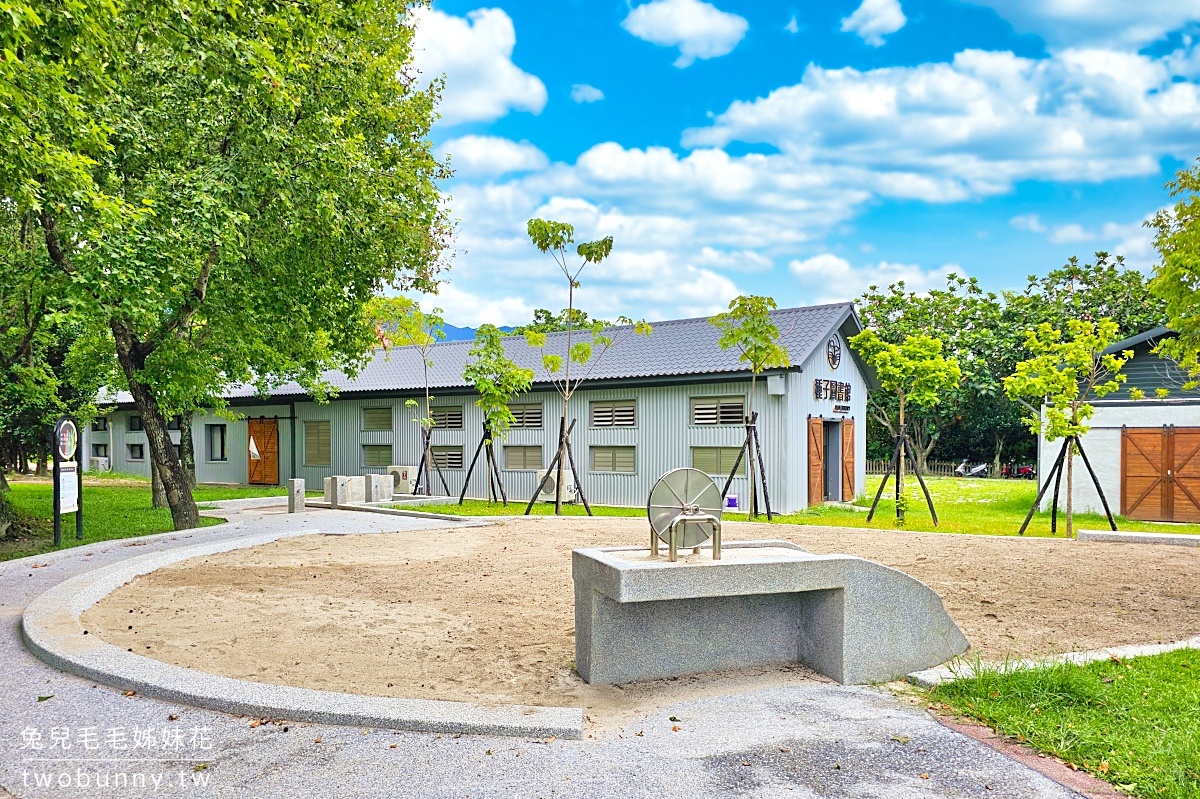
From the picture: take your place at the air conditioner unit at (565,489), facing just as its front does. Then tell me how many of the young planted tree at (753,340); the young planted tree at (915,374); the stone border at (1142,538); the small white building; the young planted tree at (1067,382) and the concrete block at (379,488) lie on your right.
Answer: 1

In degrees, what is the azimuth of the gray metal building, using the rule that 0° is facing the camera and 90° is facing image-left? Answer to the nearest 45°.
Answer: approximately 315°

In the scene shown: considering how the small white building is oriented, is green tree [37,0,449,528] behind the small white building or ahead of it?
ahead

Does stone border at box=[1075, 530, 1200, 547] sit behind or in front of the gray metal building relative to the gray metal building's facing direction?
in front

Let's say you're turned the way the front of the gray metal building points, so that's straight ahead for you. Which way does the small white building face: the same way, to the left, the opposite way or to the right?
to the right

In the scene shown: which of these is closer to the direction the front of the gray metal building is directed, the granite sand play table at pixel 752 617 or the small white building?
the small white building

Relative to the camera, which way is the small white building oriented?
toward the camera

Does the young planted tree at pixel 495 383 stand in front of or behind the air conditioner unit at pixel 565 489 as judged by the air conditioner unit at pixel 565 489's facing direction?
in front

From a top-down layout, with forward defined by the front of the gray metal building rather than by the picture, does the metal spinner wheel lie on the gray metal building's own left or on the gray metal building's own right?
on the gray metal building's own right

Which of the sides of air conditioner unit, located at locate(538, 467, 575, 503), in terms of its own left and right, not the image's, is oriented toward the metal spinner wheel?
front

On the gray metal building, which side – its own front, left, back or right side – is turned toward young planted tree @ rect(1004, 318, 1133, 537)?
front
